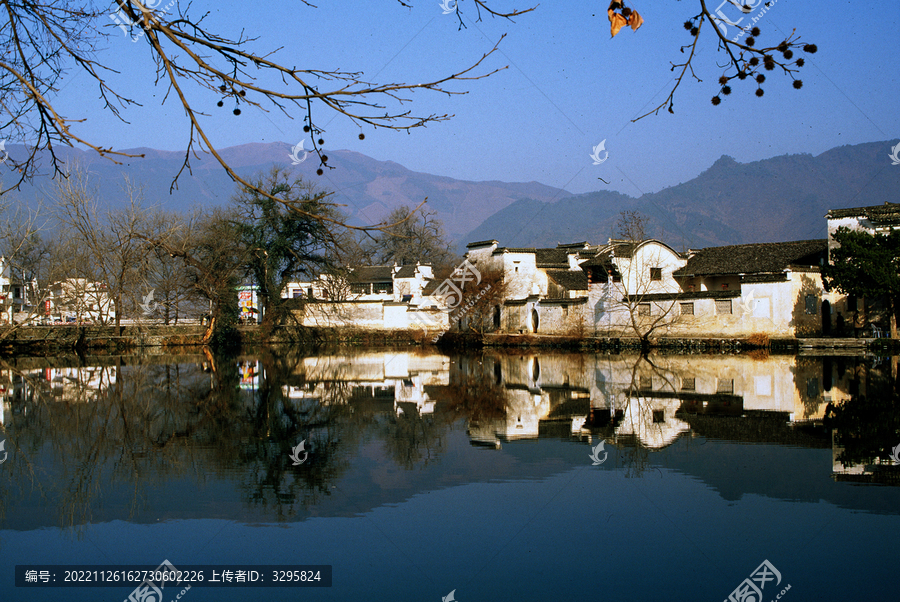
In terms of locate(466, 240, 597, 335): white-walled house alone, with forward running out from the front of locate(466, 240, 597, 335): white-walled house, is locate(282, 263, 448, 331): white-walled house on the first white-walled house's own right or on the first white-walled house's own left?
on the first white-walled house's own right

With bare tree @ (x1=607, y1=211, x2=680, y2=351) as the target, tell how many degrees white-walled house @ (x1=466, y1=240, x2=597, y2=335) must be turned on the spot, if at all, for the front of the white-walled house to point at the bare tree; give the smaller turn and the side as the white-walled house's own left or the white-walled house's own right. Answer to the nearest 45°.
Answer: approximately 45° to the white-walled house's own left

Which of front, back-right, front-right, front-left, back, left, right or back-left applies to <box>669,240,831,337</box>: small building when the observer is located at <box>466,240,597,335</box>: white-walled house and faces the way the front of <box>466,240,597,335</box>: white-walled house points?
front-left

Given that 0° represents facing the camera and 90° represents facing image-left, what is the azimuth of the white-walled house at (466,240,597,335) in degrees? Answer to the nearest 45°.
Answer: approximately 0°

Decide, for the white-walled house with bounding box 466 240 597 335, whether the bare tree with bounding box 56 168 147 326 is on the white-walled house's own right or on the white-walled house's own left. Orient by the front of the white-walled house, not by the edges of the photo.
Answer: on the white-walled house's own right

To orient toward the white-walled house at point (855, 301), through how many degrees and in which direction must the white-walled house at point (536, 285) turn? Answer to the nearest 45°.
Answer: approximately 45° to its left

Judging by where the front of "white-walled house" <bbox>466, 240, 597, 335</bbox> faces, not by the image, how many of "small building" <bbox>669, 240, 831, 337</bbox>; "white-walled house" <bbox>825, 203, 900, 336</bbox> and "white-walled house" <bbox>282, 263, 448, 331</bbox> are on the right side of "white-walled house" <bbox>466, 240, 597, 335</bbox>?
1
